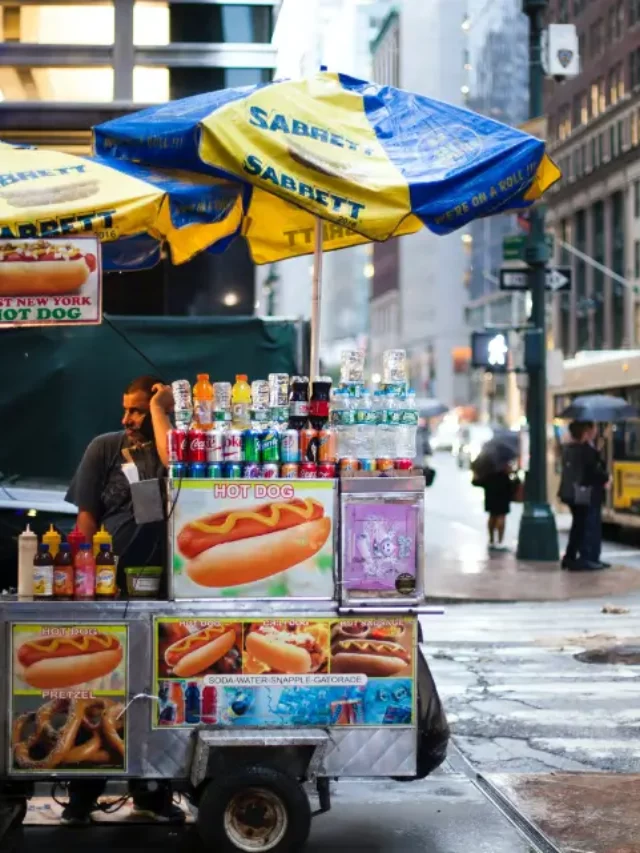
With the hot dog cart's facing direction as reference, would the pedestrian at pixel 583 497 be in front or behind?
behind

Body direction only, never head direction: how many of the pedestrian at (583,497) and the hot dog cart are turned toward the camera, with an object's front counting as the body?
1

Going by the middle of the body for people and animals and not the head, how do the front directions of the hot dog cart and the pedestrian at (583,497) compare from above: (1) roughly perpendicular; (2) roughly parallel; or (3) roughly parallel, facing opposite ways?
roughly perpendicular

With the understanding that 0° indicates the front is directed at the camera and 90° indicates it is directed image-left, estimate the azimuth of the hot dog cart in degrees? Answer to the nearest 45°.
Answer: approximately 0°
